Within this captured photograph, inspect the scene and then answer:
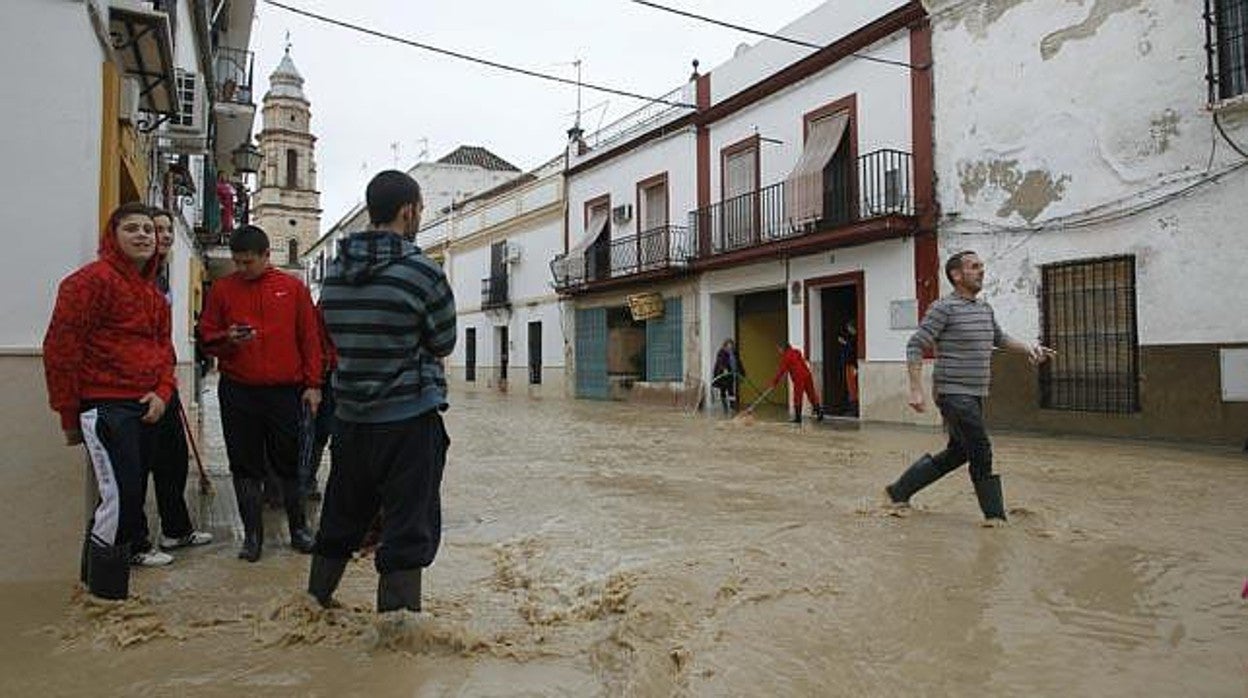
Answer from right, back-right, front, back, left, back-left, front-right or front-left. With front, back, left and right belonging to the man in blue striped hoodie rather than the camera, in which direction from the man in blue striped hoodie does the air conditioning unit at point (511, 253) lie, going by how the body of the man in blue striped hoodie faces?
front-left

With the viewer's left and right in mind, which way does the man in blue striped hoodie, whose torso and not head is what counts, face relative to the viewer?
facing away from the viewer and to the right of the viewer

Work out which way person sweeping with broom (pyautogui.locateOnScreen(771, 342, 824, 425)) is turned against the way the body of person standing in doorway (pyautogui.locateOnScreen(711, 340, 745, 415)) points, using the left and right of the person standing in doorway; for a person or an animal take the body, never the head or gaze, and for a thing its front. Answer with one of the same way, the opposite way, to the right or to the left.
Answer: to the right

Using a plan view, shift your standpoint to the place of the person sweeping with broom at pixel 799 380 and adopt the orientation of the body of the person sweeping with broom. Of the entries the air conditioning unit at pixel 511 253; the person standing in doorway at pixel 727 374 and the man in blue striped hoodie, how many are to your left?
1

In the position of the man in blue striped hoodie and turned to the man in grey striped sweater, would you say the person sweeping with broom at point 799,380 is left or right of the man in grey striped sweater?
left

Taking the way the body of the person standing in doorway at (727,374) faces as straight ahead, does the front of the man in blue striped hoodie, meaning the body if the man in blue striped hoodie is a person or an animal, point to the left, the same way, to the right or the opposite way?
the opposite way

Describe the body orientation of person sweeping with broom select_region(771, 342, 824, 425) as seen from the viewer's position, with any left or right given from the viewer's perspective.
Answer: facing to the left of the viewer

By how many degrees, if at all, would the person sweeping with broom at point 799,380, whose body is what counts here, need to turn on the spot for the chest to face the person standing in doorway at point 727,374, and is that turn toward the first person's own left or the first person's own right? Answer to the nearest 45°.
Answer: approximately 45° to the first person's own right

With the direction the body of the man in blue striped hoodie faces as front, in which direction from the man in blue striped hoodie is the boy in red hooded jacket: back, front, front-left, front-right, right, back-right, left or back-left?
left

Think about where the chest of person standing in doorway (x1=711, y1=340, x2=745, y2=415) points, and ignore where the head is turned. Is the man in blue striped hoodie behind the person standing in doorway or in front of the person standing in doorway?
in front

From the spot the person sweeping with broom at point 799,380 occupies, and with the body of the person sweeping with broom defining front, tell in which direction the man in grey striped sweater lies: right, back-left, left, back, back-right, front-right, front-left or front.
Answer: left
